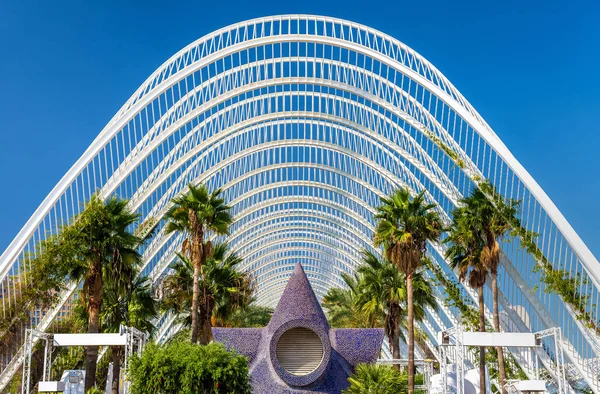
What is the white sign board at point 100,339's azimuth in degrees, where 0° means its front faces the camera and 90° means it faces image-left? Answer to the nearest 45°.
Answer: approximately 0°

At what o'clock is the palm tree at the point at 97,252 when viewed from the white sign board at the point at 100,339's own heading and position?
The palm tree is roughly at 6 o'clock from the white sign board.

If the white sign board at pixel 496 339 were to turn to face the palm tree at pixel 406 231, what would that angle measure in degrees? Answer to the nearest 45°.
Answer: approximately 135° to its right

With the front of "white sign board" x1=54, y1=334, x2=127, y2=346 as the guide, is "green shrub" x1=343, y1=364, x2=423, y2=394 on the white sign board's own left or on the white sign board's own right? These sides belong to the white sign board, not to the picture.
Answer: on the white sign board's own left

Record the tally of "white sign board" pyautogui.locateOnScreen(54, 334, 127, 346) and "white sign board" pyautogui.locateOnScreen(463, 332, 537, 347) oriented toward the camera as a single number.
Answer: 2

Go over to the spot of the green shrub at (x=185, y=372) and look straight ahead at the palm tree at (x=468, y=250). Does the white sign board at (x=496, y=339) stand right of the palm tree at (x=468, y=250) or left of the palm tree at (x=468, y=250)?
right
